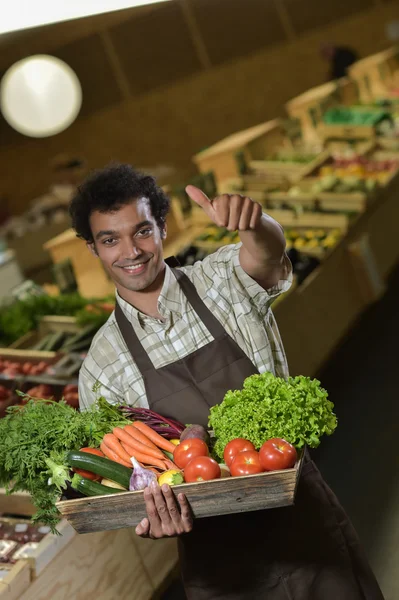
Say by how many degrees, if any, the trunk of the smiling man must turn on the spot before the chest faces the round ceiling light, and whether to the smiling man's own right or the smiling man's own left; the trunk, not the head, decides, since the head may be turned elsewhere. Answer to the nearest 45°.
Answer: approximately 180°

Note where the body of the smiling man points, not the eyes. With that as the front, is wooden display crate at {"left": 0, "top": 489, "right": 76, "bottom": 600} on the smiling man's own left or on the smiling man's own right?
on the smiling man's own right

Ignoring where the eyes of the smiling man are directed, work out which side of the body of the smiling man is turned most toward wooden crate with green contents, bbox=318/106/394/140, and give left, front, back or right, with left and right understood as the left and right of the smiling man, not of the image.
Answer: back

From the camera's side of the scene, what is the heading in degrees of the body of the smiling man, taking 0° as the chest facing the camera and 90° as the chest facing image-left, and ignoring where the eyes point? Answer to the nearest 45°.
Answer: approximately 0°

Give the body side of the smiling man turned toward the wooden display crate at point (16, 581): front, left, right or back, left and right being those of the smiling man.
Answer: right

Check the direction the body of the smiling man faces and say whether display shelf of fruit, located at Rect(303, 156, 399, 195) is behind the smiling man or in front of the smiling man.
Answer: behind
